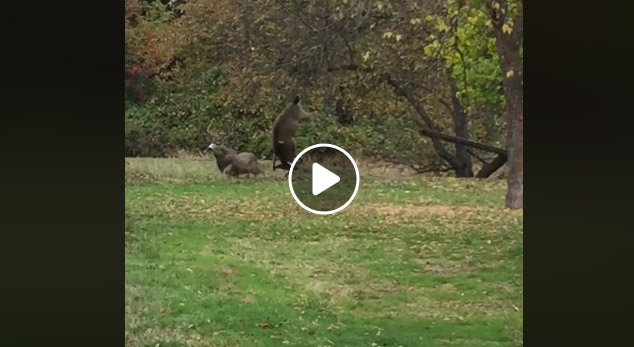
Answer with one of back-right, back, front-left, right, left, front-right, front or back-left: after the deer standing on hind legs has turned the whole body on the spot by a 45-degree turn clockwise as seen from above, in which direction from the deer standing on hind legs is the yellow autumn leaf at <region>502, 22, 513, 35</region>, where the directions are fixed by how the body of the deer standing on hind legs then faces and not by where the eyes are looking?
front-left

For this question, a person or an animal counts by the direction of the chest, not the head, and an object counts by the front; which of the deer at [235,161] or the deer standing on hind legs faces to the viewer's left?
the deer

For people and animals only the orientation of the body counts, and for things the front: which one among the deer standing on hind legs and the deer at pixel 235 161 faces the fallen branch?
the deer standing on hind legs

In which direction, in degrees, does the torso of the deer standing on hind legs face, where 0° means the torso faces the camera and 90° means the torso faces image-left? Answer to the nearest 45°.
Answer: approximately 270°

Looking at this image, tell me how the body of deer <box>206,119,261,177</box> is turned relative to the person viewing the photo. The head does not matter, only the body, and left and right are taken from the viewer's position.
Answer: facing to the left of the viewer

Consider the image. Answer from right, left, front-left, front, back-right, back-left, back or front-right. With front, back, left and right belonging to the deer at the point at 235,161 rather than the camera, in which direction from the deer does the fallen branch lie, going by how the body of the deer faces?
back

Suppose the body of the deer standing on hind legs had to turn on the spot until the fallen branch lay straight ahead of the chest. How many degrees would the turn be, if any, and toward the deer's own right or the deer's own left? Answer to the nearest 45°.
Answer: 0° — it already faces it

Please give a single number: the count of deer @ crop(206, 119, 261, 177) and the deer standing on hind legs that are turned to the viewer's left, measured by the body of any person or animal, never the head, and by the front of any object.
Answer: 1

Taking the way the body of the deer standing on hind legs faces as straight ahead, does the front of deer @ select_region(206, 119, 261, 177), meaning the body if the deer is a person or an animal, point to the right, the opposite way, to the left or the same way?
the opposite way
